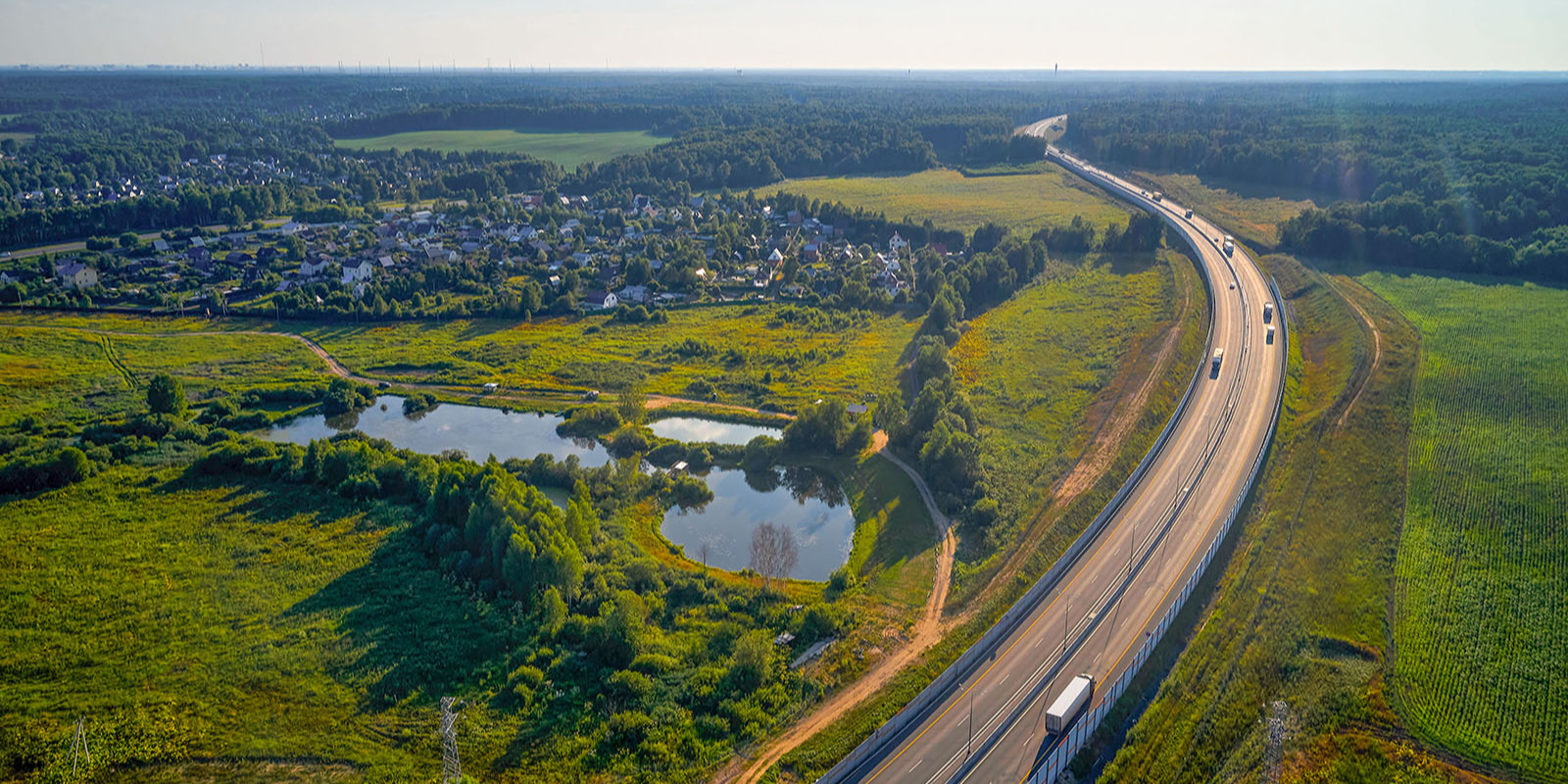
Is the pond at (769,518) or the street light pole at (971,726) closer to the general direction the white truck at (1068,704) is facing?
the pond

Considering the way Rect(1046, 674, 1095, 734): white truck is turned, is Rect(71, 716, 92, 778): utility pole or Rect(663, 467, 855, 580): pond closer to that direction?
the pond

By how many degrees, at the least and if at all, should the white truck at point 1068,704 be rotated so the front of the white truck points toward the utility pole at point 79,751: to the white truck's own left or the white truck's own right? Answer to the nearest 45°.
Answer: approximately 135° to the white truck's own left

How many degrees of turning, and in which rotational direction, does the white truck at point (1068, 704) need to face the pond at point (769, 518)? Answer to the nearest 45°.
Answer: approximately 90° to its left

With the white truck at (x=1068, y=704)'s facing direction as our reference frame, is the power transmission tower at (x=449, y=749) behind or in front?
behind

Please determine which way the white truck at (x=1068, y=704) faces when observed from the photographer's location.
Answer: facing away from the viewer and to the right of the viewer
